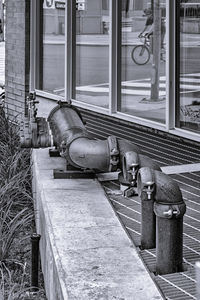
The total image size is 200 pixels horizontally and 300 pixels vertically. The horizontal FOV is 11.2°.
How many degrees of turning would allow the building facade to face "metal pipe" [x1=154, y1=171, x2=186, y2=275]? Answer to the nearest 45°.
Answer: approximately 45° to its left

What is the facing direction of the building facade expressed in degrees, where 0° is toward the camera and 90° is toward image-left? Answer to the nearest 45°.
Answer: approximately 45°

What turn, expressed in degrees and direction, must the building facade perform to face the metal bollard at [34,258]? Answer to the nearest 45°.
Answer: approximately 45° to its left
